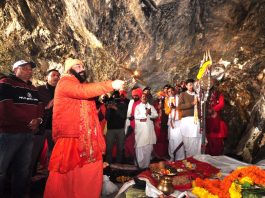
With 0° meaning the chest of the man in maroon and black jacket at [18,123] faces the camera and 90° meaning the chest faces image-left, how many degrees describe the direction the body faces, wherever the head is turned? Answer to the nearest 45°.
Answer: approximately 315°

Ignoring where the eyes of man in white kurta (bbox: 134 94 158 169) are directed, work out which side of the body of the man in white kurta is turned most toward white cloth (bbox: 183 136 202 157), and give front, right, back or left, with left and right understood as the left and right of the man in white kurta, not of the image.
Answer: left

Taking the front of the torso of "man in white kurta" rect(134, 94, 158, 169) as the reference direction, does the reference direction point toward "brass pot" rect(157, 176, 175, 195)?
yes

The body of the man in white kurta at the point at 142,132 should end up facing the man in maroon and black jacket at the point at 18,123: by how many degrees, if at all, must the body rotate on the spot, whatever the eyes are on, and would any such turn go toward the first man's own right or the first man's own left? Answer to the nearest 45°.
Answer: approximately 45° to the first man's own right

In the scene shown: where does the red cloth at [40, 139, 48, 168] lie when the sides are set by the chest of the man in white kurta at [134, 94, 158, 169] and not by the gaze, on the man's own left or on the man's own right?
on the man's own right
